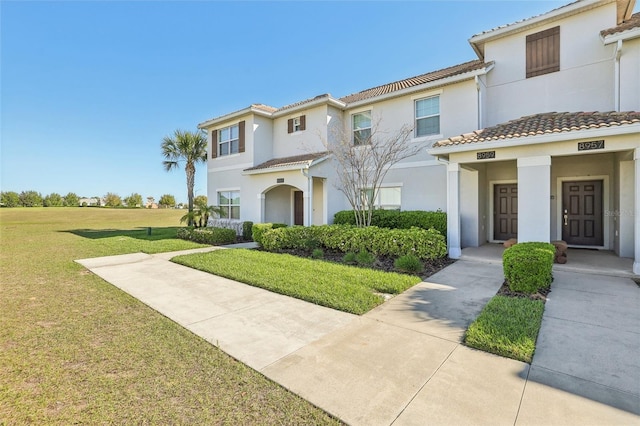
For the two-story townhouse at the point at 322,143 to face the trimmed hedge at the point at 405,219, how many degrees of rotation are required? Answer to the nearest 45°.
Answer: approximately 90° to its left

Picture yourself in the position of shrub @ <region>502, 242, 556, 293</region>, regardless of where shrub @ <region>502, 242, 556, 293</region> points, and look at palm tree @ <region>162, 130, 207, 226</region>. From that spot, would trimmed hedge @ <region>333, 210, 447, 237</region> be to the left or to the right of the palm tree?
right

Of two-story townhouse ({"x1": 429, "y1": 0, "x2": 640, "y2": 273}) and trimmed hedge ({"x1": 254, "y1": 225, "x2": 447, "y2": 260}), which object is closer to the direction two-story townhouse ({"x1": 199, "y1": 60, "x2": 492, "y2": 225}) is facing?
the trimmed hedge

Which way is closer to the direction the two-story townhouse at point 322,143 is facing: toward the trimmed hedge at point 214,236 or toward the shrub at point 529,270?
the trimmed hedge

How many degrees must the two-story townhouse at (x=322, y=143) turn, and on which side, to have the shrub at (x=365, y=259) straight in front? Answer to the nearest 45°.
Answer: approximately 45° to its left

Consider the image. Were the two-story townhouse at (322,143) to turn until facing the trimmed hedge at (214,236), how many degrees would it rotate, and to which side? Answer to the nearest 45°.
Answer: approximately 45° to its right

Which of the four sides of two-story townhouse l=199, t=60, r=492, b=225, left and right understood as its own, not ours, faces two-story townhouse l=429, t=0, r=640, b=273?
left

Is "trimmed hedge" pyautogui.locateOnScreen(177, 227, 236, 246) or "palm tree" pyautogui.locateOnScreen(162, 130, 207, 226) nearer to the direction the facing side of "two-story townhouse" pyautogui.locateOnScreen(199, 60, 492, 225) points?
the trimmed hedge

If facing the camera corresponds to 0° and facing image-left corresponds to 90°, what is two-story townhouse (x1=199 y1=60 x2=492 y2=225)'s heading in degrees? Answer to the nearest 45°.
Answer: approximately 45°

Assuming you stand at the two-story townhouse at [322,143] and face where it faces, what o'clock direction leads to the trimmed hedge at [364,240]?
The trimmed hedge is roughly at 10 o'clock from the two-story townhouse.
